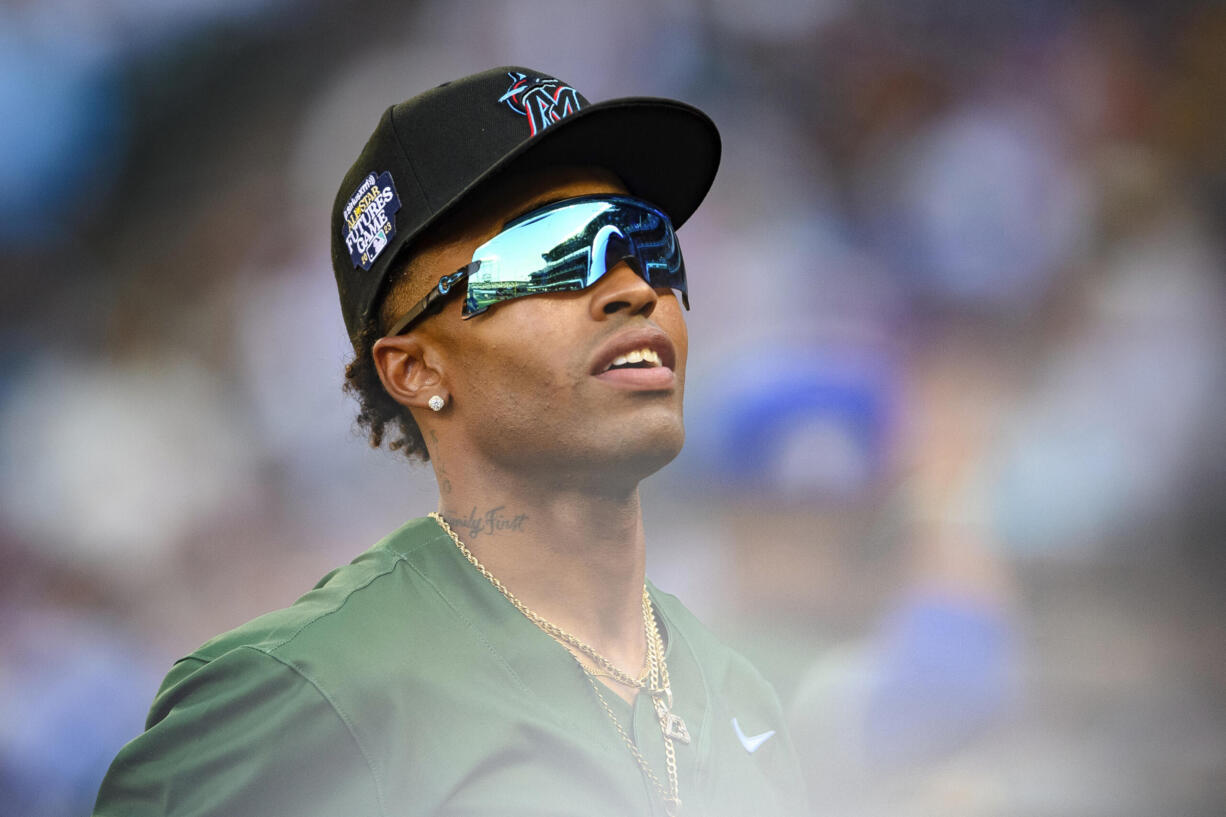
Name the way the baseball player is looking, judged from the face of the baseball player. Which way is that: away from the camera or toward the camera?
toward the camera

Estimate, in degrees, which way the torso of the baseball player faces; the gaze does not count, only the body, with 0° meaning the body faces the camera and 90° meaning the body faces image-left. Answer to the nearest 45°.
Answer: approximately 315°
